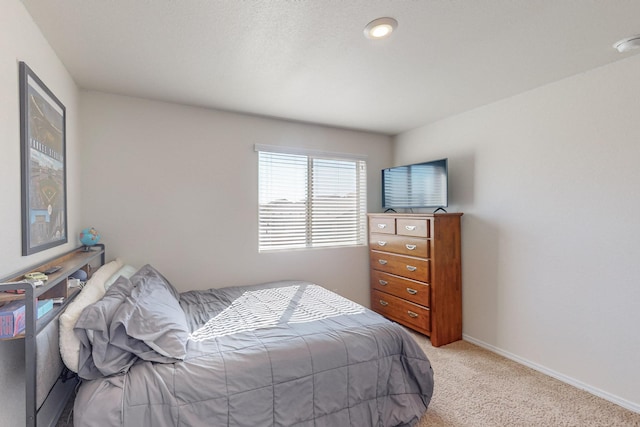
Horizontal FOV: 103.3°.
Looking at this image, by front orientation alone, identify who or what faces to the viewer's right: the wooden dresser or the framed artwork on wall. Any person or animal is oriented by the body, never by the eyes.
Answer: the framed artwork on wall

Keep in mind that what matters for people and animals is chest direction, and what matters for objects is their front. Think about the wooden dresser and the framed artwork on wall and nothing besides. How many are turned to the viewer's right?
1

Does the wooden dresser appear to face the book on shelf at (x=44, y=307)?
yes

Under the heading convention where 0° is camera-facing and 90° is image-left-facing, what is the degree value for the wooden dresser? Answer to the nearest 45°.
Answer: approximately 45°

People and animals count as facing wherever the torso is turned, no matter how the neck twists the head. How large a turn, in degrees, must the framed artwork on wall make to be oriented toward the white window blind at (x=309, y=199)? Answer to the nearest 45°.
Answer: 0° — it already faces it

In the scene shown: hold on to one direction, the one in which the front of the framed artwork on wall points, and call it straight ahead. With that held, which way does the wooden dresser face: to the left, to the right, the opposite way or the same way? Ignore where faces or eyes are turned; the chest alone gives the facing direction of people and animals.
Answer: the opposite way

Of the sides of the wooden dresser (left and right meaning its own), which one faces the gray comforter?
front

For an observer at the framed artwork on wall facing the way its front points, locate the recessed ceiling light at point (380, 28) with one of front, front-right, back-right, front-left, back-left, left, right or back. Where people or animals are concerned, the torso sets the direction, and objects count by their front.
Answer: front-right

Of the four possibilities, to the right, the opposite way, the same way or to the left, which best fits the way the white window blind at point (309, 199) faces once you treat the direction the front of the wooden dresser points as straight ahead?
to the left

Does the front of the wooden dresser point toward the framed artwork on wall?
yes

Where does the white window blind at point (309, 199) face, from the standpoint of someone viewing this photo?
facing the viewer and to the right of the viewer

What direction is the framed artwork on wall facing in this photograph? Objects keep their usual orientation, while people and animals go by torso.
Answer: to the viewer's right

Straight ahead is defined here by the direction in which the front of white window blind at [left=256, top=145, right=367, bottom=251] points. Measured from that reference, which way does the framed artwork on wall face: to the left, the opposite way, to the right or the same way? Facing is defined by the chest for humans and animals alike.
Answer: to the left
